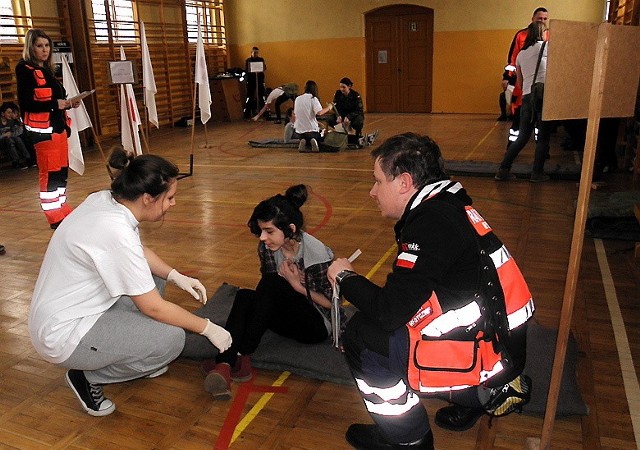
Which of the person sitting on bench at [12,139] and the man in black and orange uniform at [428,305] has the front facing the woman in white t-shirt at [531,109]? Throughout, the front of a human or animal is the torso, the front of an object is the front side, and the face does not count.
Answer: the person sitting on bench

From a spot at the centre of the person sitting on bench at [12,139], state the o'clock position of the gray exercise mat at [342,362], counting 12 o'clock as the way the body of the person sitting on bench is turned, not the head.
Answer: The gray exercise mat is roughly at 1 o'clock from the person sitting on bench.

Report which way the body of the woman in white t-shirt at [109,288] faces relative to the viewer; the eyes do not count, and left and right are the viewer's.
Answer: facing to the right of the viewer

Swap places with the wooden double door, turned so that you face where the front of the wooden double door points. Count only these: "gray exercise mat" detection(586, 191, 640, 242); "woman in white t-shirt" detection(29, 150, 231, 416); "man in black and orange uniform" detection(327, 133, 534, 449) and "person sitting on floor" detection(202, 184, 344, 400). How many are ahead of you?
4

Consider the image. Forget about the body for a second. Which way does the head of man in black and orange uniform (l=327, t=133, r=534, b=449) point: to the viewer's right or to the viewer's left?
to the viewer's left

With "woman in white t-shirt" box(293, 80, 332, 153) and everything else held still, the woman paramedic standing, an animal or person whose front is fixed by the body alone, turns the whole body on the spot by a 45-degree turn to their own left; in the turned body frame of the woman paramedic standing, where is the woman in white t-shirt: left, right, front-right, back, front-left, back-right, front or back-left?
front-left

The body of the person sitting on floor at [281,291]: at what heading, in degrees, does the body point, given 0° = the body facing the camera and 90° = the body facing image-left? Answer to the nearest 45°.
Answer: approximately 45°

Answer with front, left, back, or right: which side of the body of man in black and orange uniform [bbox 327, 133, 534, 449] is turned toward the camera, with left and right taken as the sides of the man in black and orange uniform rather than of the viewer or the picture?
left

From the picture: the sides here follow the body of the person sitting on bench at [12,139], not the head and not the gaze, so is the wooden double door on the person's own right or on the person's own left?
on the person's own left
